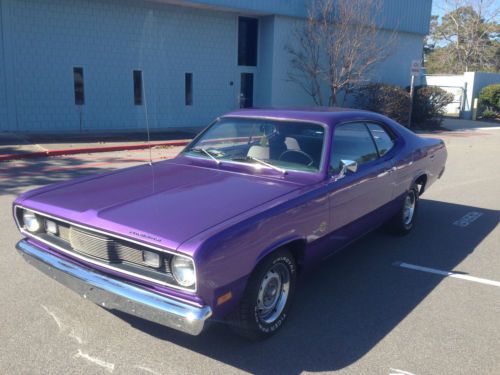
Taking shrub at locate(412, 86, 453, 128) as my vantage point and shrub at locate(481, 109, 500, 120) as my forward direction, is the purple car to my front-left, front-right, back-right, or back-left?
back-right

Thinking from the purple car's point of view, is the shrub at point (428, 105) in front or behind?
behind

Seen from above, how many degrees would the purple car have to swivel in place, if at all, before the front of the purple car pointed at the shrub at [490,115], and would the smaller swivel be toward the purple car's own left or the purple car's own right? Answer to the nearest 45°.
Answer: approximately 180°

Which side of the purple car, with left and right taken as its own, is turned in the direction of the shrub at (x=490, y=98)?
back

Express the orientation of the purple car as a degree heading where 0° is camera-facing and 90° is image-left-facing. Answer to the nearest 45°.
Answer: approximately 45°

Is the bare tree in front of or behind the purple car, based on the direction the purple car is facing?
behind

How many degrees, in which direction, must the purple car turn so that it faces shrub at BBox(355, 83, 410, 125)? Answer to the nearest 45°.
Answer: approximately 135° to its right
